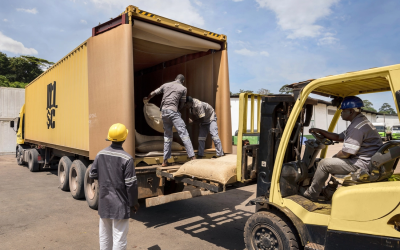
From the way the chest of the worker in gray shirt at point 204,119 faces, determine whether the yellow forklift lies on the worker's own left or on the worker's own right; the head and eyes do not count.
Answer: on the worker's own left

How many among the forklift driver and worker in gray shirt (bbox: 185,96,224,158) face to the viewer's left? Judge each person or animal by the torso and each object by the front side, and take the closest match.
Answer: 2

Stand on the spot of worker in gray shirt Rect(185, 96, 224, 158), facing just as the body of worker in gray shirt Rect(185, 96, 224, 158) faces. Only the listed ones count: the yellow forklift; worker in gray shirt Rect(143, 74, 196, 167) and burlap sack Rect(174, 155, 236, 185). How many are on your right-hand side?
0

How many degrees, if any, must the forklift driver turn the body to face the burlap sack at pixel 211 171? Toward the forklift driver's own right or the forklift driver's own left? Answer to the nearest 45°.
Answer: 0° — they already face it

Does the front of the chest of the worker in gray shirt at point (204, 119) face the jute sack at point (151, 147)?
yes

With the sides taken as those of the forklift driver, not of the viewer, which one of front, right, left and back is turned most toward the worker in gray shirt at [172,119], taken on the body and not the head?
front

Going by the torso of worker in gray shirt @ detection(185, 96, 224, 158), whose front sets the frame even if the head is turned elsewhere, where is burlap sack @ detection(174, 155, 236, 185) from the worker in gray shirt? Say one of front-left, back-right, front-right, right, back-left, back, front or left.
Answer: left

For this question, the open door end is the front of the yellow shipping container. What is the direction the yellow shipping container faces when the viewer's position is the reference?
facing the viewer and to the right of the viewer

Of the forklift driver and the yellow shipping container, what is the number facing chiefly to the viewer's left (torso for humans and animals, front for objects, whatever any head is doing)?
1

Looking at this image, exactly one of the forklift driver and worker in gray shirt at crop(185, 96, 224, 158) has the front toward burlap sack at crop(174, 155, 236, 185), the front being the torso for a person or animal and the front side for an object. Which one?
the forklift driver

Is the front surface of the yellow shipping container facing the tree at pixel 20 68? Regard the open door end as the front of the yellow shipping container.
no

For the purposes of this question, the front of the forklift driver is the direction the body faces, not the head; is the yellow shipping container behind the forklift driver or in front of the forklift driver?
in front

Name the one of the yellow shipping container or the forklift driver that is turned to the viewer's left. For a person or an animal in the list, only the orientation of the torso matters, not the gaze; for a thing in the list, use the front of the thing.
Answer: the forklift driver

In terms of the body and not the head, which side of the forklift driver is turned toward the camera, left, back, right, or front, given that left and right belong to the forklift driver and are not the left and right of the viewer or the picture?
left

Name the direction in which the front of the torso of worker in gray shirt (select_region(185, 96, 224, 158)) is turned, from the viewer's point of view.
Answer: to the viewer's left

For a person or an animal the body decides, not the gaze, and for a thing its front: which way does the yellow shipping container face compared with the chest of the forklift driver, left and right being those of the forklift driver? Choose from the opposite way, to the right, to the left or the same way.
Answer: the opposite way

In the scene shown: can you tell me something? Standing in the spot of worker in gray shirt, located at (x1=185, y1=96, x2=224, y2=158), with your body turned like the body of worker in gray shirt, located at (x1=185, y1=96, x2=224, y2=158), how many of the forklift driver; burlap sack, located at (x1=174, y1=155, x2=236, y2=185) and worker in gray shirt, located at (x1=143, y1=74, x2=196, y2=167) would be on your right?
0

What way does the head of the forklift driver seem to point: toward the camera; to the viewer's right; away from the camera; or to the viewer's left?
to the viewer's left
